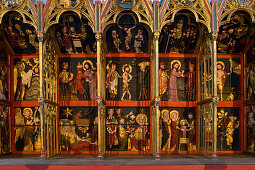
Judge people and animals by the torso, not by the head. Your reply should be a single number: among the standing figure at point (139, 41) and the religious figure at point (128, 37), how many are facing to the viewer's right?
0

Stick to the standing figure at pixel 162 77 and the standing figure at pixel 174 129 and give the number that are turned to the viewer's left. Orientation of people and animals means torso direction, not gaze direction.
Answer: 0

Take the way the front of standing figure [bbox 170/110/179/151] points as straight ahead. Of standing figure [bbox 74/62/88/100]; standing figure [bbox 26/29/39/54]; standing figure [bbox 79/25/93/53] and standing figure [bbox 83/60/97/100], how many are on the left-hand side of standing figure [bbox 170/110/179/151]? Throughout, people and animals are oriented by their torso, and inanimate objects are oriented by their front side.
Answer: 0

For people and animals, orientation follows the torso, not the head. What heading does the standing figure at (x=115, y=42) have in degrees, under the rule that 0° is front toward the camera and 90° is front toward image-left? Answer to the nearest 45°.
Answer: approximately 315°

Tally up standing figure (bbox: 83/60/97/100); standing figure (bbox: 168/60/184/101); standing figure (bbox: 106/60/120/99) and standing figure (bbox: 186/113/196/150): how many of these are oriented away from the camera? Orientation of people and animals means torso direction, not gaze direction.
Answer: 0

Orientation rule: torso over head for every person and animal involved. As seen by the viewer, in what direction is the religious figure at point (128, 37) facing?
toward the camera

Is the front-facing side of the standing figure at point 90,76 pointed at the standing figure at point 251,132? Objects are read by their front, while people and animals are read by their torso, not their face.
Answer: no

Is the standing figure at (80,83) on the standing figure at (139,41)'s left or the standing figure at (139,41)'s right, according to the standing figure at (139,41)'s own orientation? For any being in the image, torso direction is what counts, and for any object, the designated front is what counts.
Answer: on its right

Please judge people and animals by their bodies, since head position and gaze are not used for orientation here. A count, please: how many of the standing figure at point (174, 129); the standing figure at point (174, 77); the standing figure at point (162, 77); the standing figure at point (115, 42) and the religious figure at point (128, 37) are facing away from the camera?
0

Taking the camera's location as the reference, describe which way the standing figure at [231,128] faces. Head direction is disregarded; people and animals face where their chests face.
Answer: facing the viewer and to the left of the viewer
